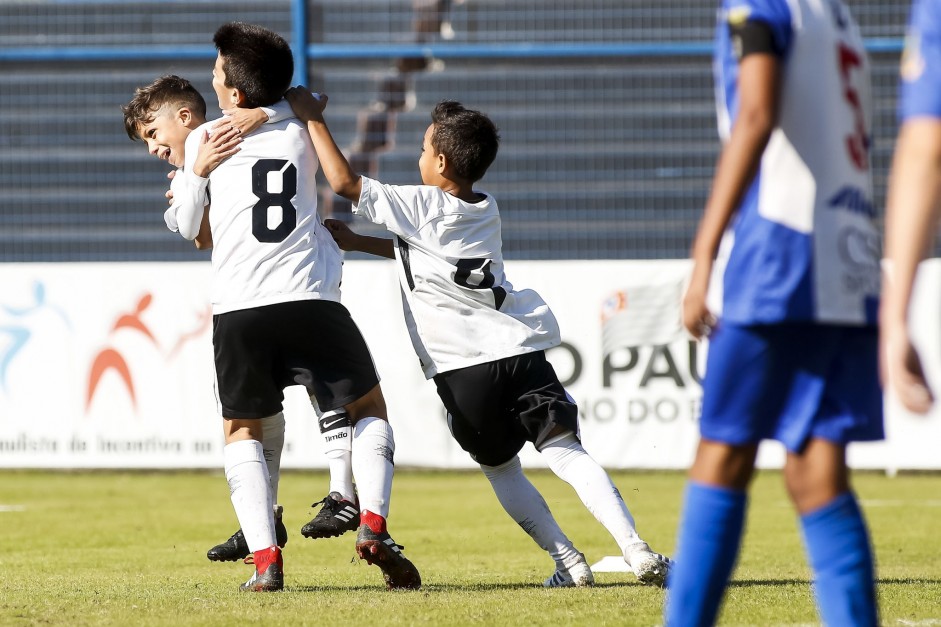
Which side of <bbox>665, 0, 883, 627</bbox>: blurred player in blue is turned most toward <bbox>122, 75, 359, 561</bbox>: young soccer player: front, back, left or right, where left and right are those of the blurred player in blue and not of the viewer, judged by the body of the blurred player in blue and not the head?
front

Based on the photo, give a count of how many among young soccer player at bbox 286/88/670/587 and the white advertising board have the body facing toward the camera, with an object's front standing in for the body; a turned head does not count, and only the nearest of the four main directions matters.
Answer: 1

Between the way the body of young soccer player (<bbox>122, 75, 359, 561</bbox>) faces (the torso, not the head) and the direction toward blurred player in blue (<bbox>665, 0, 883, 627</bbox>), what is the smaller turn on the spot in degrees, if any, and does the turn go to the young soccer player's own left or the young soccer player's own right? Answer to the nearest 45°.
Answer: approximately 90° to the young soccer player's own left

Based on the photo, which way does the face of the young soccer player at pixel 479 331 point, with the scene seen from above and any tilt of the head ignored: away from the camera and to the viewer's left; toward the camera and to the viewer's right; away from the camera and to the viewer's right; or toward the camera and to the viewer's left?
away from the camera and to the viewer's left

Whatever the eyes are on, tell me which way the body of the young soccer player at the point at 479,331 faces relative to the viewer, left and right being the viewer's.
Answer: facing away from the viewer and to the left of the viewer

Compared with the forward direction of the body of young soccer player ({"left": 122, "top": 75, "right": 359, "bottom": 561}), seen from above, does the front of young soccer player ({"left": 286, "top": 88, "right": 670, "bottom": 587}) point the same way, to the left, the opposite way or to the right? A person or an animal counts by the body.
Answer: to the right

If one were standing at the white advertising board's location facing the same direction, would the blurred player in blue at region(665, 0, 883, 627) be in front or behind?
in front

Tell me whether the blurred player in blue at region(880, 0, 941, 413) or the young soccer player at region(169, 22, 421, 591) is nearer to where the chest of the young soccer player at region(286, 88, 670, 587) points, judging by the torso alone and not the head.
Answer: the young soccer player

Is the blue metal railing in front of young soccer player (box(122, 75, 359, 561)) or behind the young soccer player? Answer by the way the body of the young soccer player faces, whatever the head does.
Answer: behind
